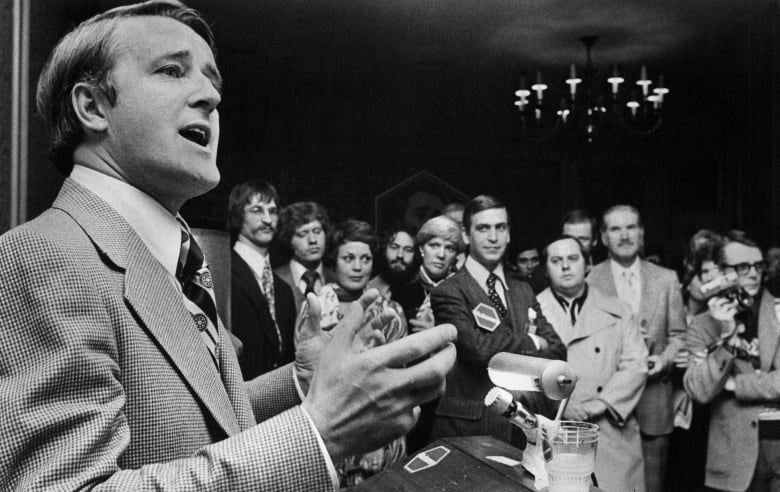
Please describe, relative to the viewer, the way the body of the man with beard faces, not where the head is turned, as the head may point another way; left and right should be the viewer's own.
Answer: facing the viewer

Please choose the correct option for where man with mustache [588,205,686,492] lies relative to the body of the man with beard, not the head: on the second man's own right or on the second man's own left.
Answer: on the second man's own left

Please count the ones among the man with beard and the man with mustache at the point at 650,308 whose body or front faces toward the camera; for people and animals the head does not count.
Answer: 2

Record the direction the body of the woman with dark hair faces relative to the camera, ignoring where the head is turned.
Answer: toward the camera

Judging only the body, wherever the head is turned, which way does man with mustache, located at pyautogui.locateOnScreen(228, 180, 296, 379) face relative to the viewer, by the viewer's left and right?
facing the viewer and to the right of the viewer

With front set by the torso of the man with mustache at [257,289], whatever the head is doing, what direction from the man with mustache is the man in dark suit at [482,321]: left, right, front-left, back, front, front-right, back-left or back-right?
front-left
